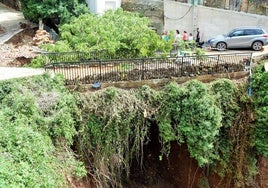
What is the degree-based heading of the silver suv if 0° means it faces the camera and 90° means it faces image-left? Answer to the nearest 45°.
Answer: approximately 90°

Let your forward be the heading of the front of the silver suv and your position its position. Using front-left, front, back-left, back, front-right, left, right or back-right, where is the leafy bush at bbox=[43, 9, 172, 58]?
front-left

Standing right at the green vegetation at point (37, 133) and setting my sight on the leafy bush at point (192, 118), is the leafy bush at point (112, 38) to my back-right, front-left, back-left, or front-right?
front-left

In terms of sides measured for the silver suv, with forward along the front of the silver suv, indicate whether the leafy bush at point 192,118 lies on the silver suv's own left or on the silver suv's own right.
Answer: on the silver suv's own left

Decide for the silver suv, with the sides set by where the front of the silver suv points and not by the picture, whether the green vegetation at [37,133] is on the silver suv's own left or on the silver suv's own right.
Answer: on the silver suv's own left

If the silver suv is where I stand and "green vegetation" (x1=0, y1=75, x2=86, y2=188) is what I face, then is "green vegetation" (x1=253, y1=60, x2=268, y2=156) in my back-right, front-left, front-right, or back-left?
front-left

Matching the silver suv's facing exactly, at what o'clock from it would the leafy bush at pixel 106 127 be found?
The leafy bush is roughly at 10 o'clock from the silver suv.

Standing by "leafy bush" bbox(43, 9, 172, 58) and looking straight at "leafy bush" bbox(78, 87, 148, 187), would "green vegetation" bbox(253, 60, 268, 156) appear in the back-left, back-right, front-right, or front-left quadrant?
front-left

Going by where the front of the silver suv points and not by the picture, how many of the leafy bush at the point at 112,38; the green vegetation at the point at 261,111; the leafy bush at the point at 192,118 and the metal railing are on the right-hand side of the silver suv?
0

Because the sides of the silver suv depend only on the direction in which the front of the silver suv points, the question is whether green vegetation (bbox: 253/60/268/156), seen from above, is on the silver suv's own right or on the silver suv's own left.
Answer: on the silver suv's own left

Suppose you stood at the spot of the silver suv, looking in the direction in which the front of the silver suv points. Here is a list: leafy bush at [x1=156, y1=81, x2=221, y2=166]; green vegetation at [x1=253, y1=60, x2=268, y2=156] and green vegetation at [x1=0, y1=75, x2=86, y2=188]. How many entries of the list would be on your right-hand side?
0

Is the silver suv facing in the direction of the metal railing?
no

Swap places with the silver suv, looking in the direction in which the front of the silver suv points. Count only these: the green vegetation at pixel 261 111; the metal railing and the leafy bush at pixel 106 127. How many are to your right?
0
